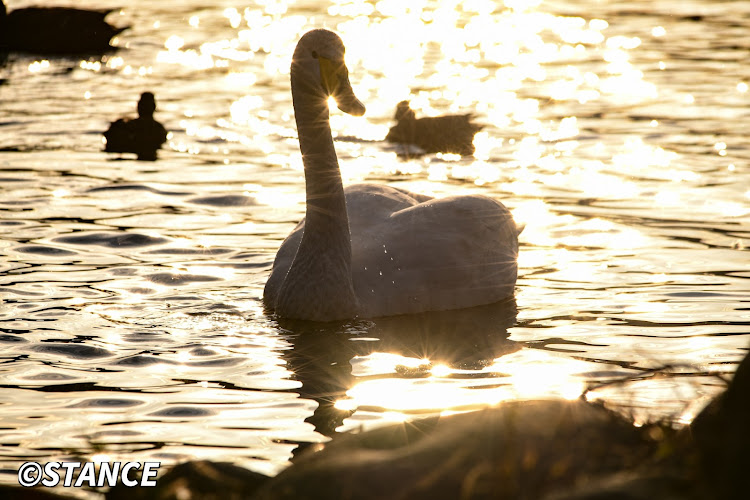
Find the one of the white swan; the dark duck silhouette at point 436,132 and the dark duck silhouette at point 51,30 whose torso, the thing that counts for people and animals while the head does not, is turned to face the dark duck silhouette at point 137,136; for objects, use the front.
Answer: the dark duck silhouette at point 436,132

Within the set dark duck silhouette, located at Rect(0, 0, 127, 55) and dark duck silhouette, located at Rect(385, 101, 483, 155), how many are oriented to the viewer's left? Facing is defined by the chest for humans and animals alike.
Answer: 2

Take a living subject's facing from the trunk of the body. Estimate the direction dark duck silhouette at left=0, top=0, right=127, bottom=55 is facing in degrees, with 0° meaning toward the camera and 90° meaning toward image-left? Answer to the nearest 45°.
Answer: approximately 90°

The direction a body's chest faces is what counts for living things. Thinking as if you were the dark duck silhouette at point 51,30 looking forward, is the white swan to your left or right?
on your left

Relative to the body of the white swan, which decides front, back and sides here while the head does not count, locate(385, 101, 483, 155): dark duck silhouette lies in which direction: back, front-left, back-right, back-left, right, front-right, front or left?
back-right

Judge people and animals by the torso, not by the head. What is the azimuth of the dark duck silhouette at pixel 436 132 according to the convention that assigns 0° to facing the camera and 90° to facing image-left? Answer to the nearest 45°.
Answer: approximately 90°

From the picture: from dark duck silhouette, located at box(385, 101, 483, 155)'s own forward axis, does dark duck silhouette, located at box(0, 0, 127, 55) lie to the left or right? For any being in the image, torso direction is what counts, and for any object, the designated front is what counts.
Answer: on its right

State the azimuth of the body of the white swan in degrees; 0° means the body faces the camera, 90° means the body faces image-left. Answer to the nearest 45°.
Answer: approximately 45°

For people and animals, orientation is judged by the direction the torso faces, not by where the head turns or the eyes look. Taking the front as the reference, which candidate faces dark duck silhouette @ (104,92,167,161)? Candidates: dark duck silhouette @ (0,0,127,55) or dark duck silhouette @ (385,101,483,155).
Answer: dark duck silhouette @ (385,101,483,155)

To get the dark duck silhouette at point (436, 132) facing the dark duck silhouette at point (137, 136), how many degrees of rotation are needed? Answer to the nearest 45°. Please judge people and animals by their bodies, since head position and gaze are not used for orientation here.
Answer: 0° — it already faces it
